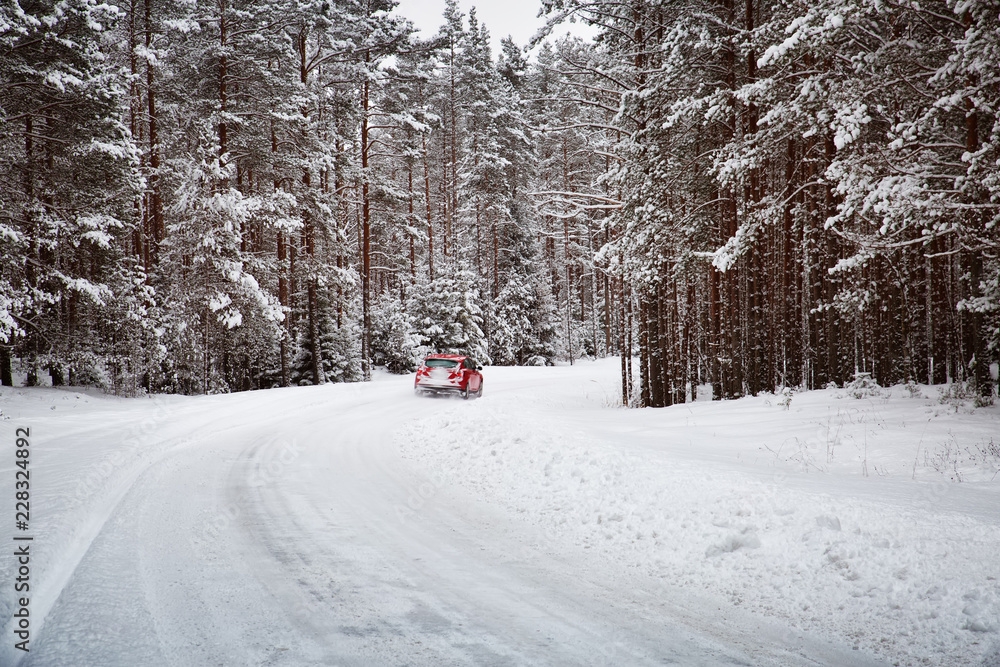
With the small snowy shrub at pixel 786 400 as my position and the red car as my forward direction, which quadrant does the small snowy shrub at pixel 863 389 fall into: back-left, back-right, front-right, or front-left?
back-right

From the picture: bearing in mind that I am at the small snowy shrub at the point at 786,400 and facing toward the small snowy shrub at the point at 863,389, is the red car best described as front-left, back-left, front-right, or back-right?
back-left

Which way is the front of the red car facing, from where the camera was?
facing away from the viewer and to the right of the viewer

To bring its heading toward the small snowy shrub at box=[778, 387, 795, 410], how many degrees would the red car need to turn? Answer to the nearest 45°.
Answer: approximately 90° to its right

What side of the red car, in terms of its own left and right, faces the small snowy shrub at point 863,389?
right
